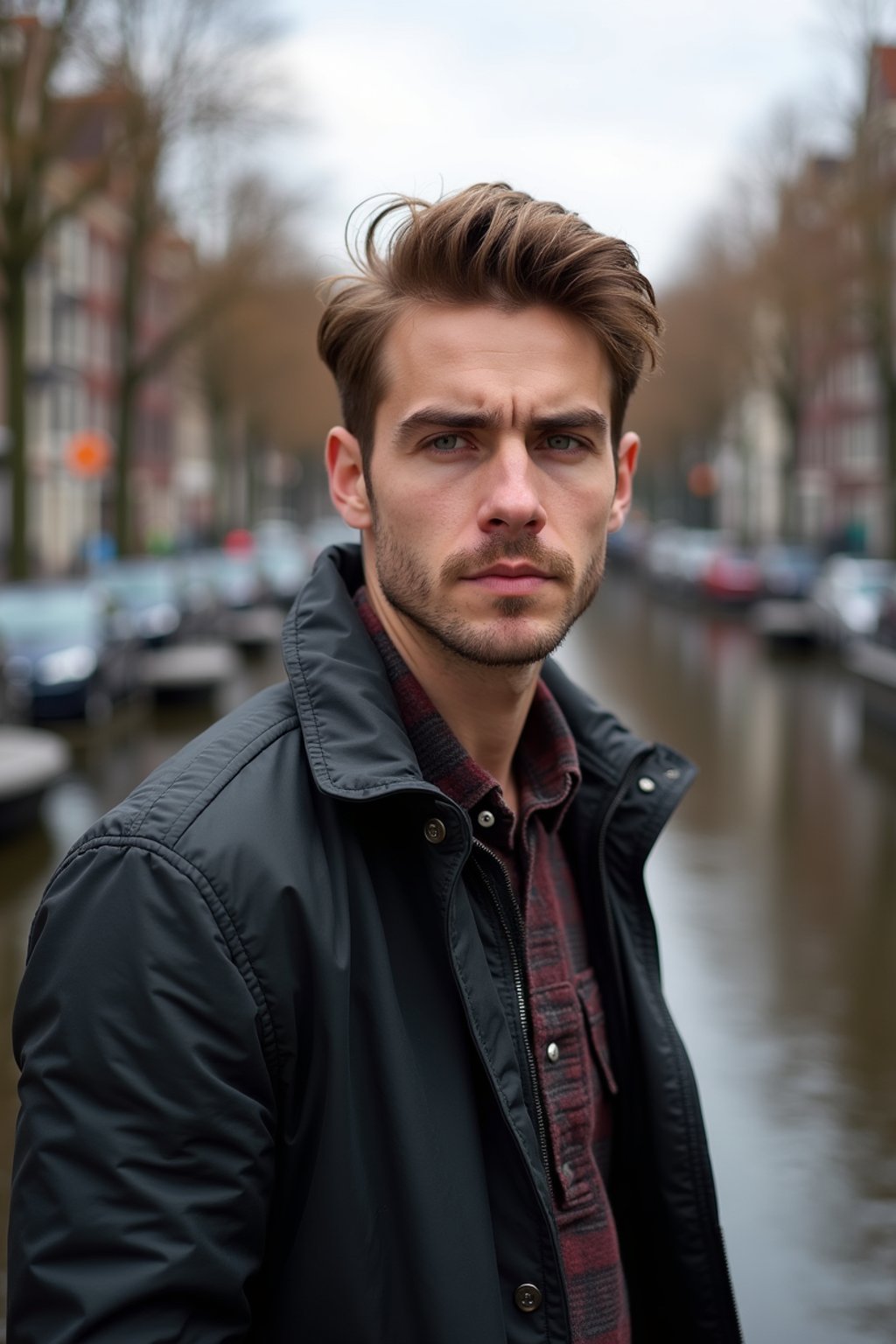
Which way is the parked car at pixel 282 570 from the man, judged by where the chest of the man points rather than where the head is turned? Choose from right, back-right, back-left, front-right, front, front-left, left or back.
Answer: back-left

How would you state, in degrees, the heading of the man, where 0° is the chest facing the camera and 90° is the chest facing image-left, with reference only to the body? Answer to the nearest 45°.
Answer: approximately 315°

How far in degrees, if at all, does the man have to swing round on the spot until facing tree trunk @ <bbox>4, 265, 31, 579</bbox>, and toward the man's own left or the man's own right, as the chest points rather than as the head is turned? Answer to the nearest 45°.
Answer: approximately 135° to the man's own left

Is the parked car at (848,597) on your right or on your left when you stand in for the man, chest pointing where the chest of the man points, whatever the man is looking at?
on your left

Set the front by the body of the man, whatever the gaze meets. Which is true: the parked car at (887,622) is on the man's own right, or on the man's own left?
on the man's own left

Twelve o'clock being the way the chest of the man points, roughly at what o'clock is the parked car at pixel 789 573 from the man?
The parked car is roughly at 8 o'clock from the man.

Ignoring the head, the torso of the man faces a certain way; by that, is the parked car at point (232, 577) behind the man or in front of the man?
behind
